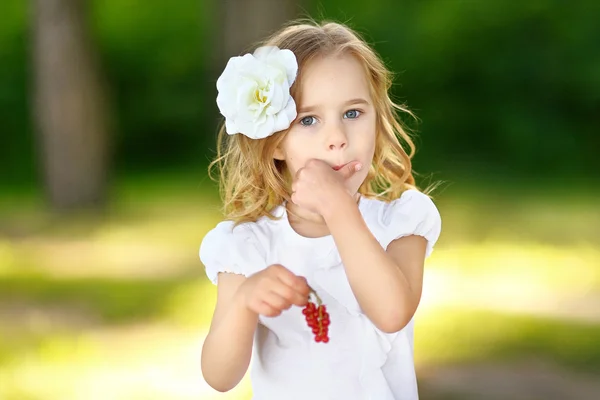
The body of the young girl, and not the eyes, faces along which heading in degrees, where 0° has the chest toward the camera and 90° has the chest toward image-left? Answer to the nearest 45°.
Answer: approximately 0°
